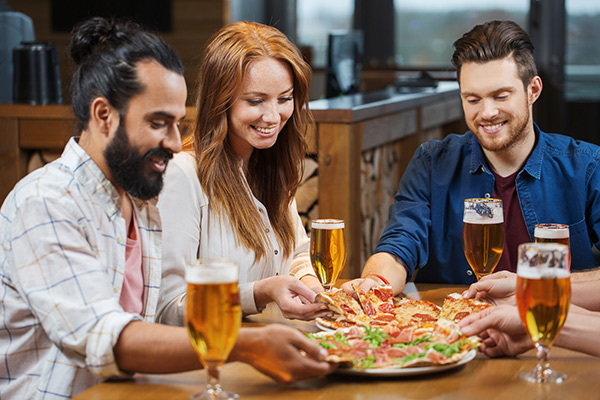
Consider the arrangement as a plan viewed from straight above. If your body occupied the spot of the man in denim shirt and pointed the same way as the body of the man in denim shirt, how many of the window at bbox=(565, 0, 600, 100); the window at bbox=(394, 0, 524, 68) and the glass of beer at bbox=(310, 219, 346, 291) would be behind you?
2

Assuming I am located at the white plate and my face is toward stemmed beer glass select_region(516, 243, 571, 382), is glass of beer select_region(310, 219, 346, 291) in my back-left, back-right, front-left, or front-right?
back-left

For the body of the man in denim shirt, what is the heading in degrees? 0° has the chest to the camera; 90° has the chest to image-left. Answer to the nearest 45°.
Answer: approximately 0°

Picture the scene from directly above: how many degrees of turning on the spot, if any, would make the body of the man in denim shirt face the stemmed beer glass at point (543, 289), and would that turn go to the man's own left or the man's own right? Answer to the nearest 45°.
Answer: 0° — they already face it

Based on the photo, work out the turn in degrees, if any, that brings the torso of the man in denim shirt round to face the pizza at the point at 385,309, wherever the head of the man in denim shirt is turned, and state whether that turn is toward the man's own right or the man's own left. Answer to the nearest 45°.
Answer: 0° — they already face it

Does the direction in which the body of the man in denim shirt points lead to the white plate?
yes

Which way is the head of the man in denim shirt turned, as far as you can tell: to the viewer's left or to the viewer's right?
to the viewer's left

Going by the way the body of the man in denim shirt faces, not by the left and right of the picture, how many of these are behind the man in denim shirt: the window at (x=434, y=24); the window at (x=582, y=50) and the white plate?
2

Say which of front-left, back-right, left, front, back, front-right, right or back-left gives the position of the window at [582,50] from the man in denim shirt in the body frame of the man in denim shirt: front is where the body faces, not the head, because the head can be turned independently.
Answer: back

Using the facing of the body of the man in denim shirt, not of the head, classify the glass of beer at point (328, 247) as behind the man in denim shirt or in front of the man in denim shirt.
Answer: in front
